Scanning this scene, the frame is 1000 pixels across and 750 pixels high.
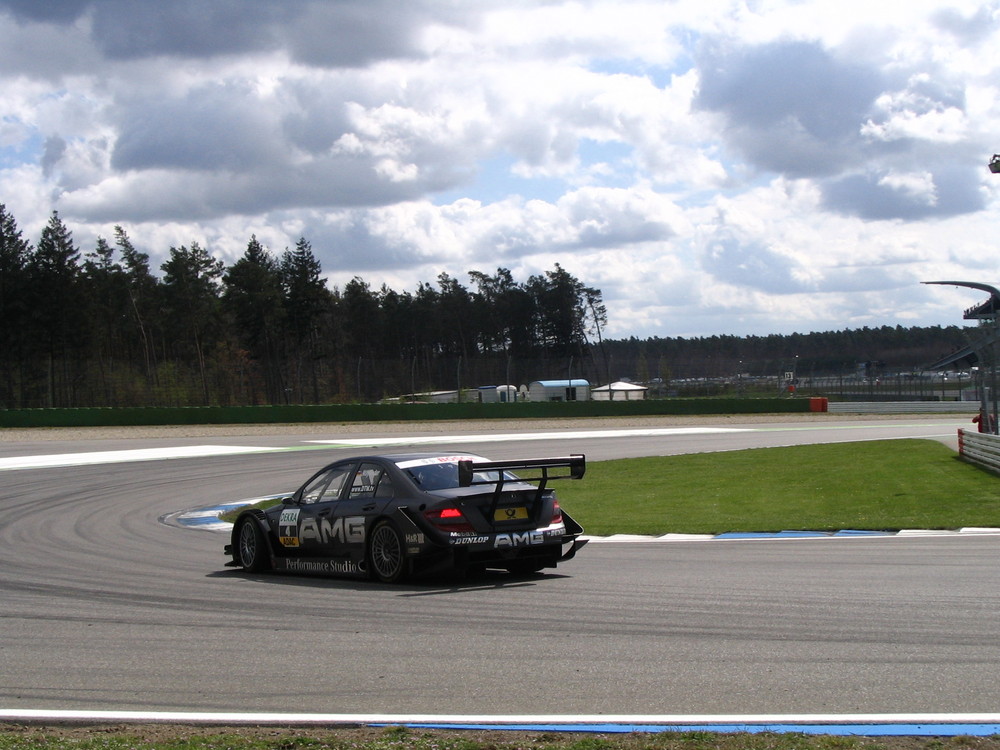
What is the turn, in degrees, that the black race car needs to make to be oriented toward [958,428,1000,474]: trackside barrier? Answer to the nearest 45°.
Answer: approximately 90° to its right

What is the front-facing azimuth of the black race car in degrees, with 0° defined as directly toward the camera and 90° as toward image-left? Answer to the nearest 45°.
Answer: approximately 135°
